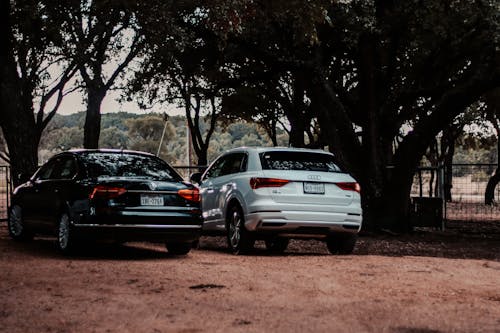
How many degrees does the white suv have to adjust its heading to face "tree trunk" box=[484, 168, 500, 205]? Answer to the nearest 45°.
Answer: approximately 90° to its right

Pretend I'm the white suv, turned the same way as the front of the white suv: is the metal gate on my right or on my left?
on my right

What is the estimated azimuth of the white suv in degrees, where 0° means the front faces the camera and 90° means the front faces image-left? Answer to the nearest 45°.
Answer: approximately 135°

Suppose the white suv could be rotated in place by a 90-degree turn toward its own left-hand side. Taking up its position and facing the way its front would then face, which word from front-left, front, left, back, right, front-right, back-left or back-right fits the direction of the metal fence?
right
